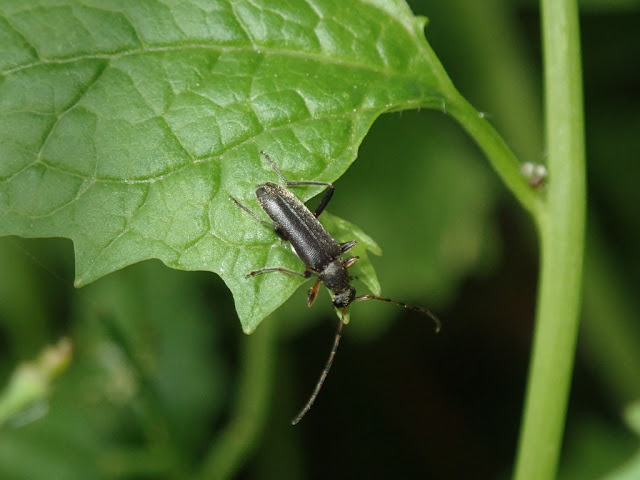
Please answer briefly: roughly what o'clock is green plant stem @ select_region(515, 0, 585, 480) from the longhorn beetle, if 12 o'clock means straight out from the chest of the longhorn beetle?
The green plant stem is roughly at 11 o'clock from the longhorn beetle.

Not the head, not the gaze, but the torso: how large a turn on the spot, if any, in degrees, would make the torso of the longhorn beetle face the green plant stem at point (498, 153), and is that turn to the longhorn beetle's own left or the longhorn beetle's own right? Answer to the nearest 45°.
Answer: approximately 45° to the longhorn beetle's own left

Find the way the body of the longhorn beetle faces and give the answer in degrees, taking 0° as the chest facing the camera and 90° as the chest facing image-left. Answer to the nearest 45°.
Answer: approximately 315°
